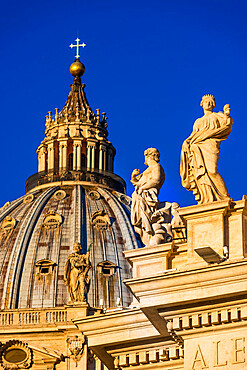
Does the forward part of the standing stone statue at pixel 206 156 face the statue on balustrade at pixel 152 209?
no

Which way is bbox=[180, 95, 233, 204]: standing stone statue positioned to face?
toward the camera
